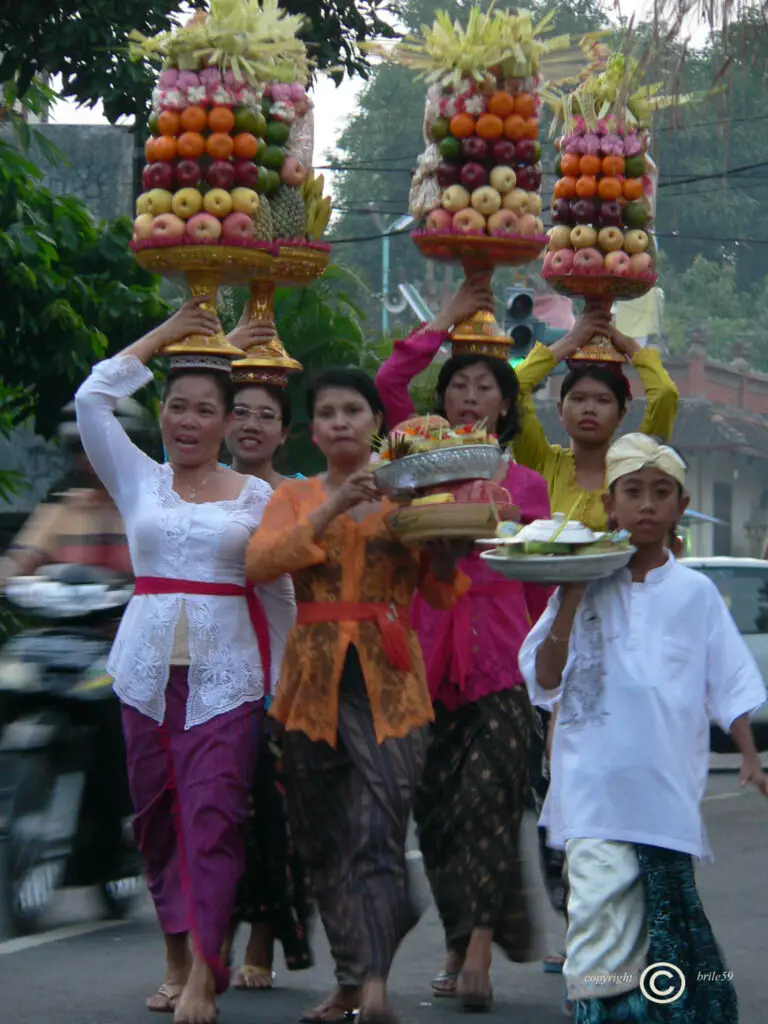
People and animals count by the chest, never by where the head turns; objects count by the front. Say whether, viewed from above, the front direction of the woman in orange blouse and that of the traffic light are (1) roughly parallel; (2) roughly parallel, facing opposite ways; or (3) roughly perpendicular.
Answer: roughly parallel

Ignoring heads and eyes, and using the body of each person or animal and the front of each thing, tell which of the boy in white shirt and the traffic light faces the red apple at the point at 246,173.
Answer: the traffic light

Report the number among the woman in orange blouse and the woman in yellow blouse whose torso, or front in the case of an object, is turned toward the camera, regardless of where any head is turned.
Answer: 2

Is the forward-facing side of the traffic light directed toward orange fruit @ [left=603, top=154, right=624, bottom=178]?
yes

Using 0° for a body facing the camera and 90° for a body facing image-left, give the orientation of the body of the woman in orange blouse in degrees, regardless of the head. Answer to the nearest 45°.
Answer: approximately 0°

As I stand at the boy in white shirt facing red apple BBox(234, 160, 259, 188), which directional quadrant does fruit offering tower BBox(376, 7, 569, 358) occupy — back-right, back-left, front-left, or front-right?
front-right

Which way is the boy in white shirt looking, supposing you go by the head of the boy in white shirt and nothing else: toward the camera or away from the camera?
toward the camera

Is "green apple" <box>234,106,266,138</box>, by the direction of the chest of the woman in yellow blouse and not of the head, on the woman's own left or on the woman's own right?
on the woman's own right

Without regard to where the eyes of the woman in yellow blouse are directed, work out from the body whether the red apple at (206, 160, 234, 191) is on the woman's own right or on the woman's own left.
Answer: on the woman's own right

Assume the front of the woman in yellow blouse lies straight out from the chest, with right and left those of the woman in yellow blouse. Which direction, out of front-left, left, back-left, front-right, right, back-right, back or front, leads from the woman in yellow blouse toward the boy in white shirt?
front

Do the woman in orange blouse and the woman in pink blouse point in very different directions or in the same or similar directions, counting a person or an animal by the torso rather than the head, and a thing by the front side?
same or similar directions

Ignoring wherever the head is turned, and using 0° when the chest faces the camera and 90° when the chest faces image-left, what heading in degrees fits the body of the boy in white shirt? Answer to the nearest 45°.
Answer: approximately 0°

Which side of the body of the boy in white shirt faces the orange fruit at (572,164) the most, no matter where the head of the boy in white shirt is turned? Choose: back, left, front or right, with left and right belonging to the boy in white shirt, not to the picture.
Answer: back

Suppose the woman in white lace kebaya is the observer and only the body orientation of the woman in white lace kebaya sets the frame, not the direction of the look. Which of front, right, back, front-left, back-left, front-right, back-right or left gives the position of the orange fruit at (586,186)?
back-left

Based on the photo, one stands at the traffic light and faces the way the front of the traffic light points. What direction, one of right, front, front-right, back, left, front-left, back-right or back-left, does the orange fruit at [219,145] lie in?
front

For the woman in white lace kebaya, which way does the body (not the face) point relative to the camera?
toward the camera
